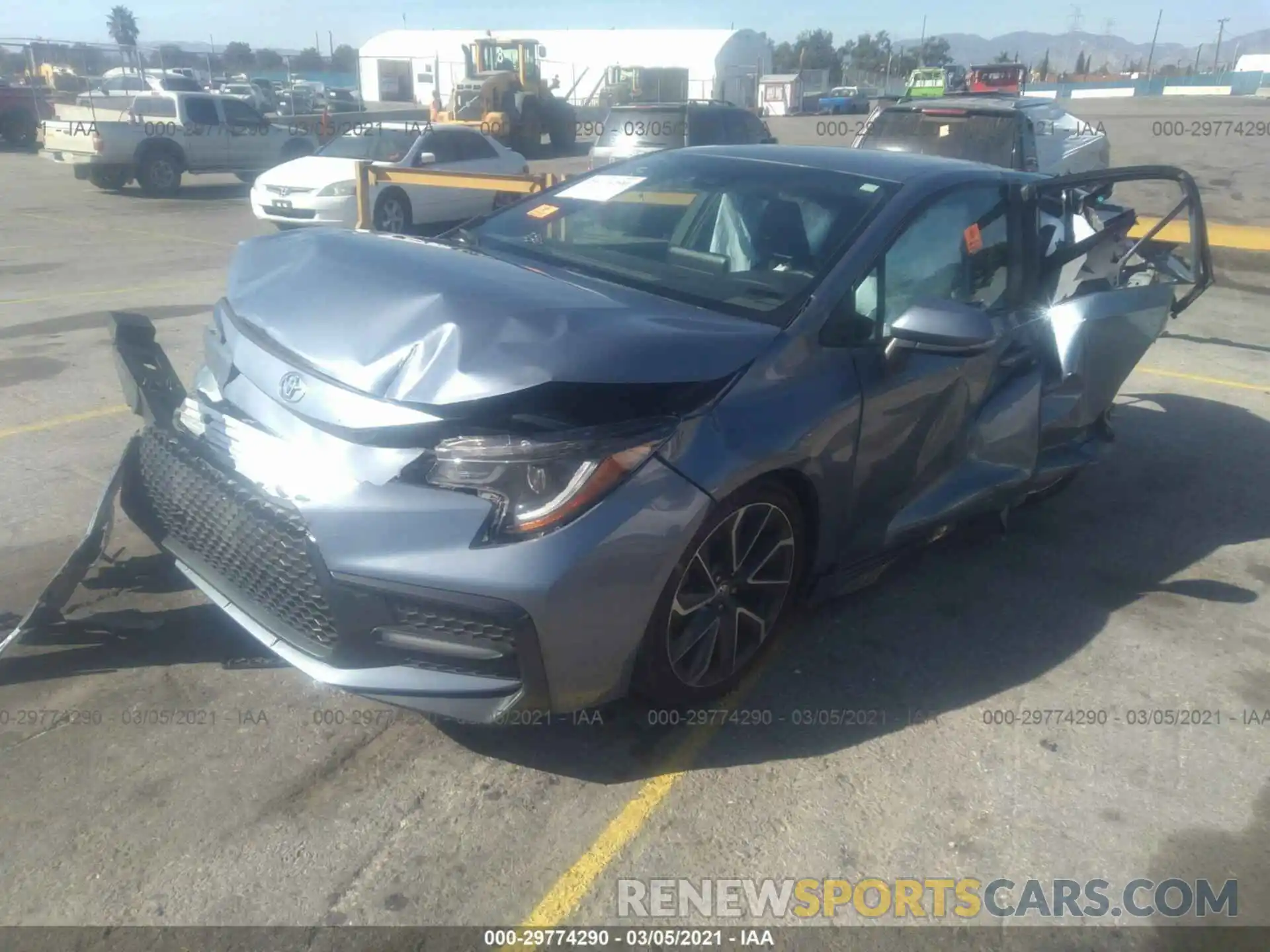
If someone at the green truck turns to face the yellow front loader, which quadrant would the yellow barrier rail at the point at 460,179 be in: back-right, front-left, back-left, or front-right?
front-left

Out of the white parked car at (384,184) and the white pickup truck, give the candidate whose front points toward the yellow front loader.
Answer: the white pickup truck

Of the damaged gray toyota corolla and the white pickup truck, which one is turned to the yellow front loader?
the white pickup truck

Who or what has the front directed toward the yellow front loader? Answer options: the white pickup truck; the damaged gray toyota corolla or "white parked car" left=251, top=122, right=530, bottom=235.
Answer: the white pickup truck

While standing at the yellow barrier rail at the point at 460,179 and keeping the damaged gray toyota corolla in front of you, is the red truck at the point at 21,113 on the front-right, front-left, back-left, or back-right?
back-right

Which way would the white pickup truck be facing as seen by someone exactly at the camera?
facing away from the viewer and to the right of the viewer

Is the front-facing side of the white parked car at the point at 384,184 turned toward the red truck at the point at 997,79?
no

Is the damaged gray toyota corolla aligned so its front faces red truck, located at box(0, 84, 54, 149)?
no

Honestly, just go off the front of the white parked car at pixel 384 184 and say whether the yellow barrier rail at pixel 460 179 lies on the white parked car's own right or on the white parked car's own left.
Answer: on the white parked car's own left

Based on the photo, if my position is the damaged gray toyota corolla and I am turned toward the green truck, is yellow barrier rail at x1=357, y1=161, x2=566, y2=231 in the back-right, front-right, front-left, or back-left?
front-left

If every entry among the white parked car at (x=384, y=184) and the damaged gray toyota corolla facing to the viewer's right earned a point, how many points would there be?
0

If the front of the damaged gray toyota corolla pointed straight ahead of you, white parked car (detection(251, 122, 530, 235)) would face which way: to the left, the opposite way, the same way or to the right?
the same way
